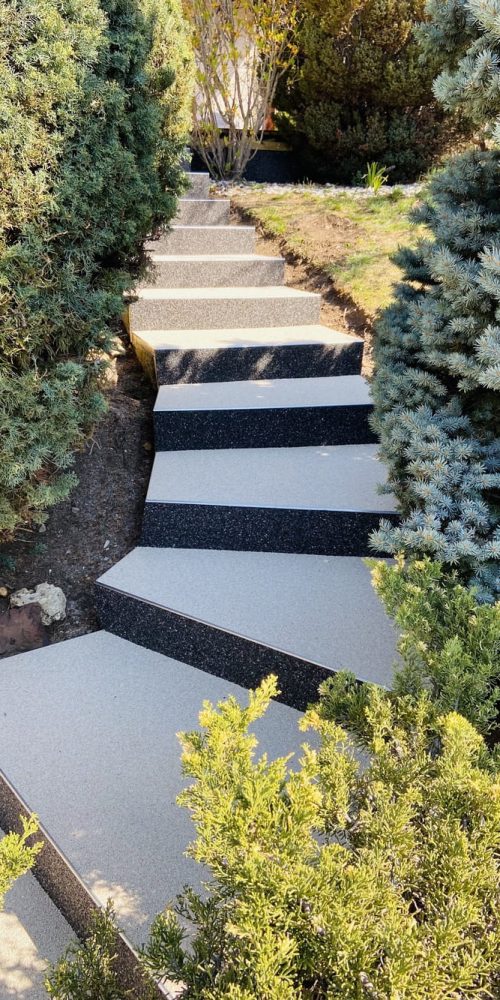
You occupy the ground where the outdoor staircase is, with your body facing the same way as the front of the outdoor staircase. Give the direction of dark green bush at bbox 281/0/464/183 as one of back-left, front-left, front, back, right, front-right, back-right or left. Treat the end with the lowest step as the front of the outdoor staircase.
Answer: back

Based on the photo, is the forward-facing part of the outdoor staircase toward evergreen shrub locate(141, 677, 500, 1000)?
yes

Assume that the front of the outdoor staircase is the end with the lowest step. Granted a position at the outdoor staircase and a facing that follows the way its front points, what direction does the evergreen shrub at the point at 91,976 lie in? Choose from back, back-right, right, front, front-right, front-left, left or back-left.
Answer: front

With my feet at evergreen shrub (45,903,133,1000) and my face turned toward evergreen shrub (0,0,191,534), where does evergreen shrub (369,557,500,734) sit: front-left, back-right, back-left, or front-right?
front-right

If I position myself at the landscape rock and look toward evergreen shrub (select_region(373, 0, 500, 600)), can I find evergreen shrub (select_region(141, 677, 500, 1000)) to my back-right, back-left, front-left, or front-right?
front-right

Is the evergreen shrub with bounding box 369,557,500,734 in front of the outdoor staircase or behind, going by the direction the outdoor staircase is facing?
in front

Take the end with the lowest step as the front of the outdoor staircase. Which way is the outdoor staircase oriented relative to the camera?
toward the camera

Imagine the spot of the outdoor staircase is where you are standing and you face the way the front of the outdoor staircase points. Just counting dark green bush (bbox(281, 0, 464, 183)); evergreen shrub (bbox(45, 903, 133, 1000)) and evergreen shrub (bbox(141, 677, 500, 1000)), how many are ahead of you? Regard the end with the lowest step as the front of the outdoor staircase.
2
